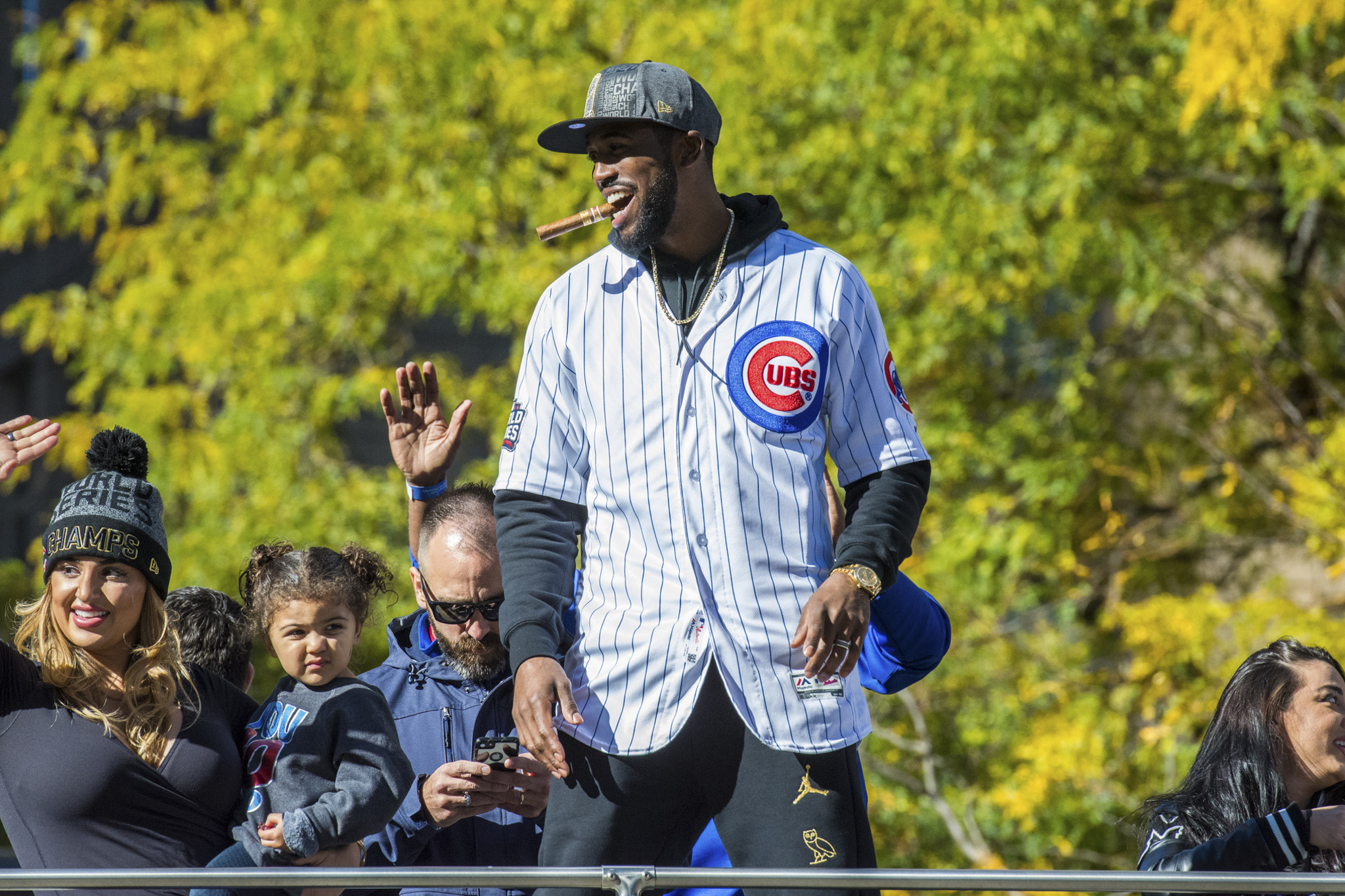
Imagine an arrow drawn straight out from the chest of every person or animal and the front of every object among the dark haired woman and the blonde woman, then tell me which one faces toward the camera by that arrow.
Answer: the blonde woman

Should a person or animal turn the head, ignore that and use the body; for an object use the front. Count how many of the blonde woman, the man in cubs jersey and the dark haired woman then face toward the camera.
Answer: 2

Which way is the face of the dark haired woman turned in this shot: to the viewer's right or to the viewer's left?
to the viewer's right

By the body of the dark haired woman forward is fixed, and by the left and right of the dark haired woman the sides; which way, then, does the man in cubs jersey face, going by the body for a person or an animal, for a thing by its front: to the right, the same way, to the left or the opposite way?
to the right

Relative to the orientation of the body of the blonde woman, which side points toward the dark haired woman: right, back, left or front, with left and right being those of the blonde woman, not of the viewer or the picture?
left

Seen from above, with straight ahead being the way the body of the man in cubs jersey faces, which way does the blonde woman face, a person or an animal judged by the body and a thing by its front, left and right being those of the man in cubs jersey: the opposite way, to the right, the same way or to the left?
the same way

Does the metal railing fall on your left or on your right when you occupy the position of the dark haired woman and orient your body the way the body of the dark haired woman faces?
on your right

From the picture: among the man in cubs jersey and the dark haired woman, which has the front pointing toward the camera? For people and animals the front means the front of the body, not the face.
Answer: the man in cubs jersey

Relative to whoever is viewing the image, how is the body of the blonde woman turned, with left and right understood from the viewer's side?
facing the viewer

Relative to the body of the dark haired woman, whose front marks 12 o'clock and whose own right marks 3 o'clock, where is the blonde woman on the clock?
The blonde woman is roughly at 5 o'clock from the dark haired woman.

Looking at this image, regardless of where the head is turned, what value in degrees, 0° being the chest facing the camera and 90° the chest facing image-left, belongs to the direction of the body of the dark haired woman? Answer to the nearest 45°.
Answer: approximately 270°

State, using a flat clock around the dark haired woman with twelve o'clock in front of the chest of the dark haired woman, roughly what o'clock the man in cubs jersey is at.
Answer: The man in cubs jersey is roughly at 4 o'clock from the dark haired woman.
